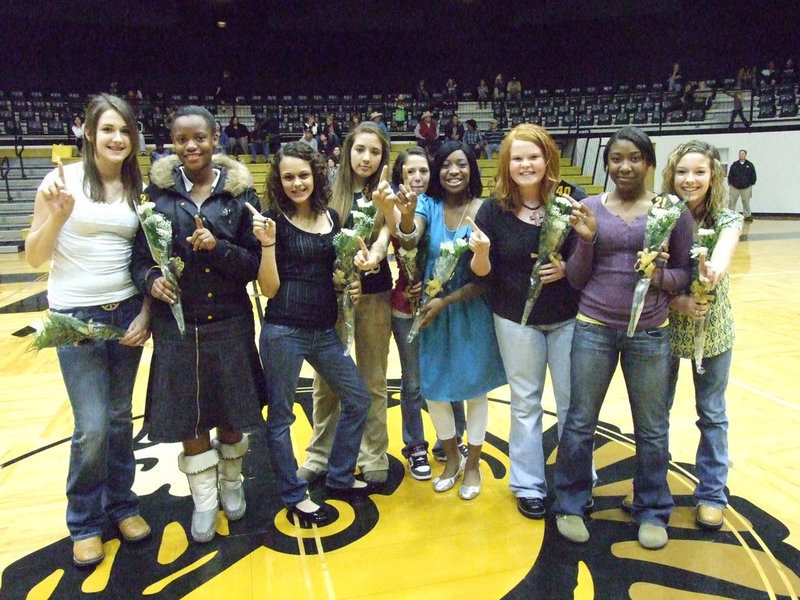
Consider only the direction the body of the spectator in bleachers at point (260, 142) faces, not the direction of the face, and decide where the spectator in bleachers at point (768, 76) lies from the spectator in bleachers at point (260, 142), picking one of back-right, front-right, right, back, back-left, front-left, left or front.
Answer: left

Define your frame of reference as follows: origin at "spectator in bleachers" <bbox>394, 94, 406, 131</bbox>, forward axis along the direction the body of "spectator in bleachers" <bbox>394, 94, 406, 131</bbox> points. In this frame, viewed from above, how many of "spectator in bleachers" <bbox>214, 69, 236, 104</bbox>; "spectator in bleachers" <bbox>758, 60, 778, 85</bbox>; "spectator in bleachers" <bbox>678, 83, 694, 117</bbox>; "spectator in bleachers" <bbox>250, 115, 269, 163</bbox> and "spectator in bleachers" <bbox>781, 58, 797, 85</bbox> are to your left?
3

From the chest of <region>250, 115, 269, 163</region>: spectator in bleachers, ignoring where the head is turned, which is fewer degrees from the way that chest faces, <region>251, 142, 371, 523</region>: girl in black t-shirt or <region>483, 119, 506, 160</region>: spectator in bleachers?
the girl in black t-shirt

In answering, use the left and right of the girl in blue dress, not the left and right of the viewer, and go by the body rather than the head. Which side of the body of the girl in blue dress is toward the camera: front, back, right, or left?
front

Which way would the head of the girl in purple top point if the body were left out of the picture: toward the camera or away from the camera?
toward the camera

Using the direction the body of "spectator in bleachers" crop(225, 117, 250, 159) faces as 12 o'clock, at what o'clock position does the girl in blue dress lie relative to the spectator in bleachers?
The girl in blue dress is roughly at 12 o'clock from the spectator in bleachers.

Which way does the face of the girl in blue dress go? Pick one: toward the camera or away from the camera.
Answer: toward the camera

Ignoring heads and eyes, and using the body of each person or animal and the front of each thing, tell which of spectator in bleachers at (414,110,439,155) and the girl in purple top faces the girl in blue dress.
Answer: the spectator in bleachers

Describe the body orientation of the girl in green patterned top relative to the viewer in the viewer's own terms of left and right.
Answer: facing the viewer

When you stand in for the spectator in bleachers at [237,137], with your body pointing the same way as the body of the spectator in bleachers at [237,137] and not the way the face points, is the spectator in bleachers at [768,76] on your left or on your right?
on your left

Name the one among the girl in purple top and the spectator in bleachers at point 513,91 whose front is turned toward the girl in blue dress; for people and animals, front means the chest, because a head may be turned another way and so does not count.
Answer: the spectator in bleachers

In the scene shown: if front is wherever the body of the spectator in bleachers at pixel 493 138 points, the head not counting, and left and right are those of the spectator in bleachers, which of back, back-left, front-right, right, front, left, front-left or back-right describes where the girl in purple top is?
front

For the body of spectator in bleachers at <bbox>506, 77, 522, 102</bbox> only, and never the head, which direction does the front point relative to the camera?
toward the camera

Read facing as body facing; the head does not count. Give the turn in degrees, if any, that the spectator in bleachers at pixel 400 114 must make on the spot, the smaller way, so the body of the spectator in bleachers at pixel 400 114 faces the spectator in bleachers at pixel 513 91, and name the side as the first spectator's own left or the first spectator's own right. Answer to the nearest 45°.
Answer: approximately 90° to the first spectator's own left

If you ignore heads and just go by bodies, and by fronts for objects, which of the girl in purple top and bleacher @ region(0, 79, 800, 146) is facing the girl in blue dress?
the bleacher

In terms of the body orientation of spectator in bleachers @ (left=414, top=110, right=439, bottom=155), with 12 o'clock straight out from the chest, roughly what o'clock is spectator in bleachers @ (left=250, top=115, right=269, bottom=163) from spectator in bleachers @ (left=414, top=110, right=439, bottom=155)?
spectator in bleachers @ (left=250, top=115, right=269, bottom=163) is roughly at 3 o'clock from spectator in bleachers @ (left=414, top=110, right=439, bottom=155).

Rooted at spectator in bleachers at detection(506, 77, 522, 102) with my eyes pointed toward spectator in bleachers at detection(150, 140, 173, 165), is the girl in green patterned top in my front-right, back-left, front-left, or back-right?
front-left

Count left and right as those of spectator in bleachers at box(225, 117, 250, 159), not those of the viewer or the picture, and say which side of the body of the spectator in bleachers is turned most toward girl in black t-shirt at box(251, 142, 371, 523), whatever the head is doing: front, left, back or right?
front

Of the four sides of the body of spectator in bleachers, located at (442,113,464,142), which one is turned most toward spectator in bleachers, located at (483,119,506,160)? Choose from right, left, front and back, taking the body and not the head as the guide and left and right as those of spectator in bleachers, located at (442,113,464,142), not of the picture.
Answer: left
